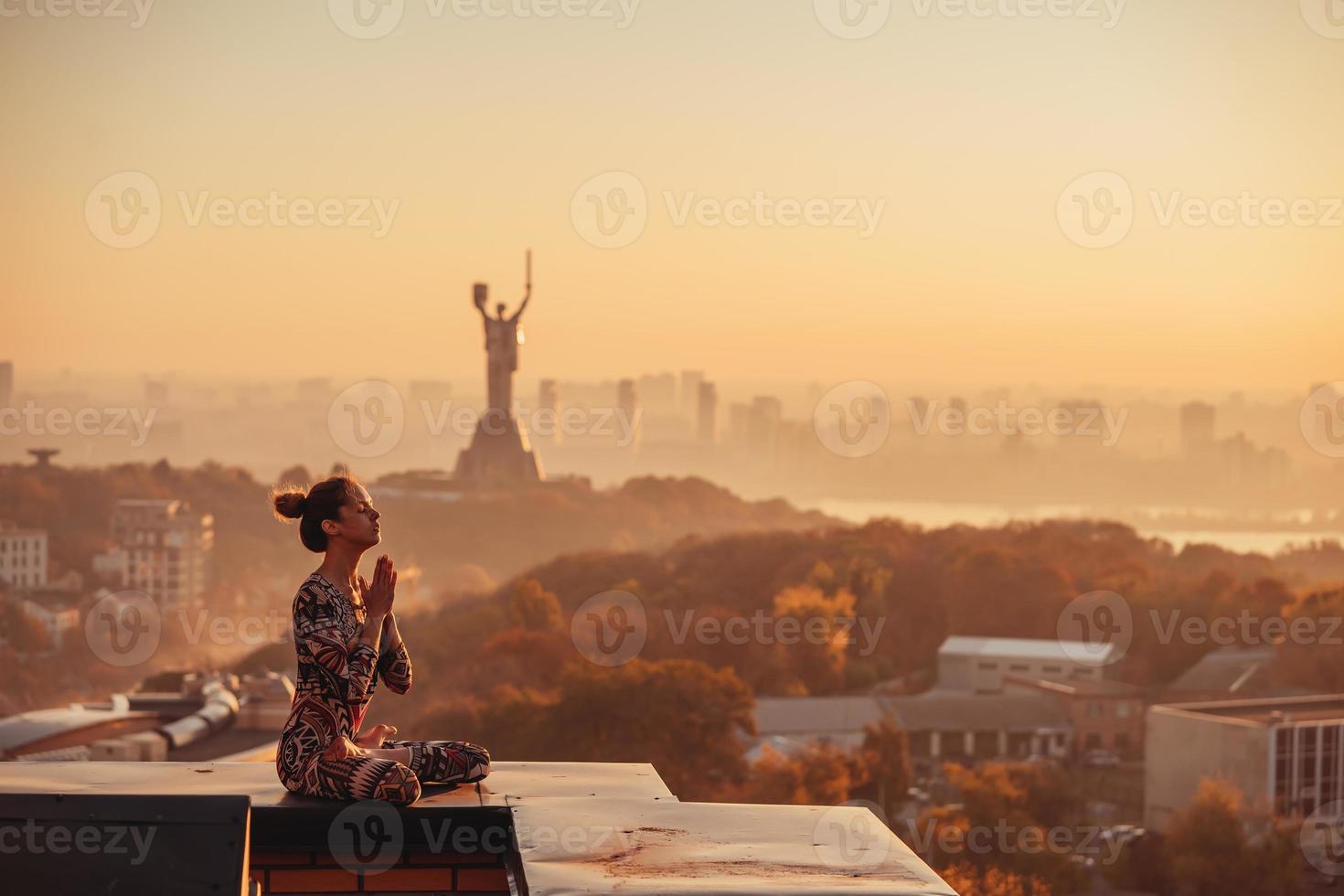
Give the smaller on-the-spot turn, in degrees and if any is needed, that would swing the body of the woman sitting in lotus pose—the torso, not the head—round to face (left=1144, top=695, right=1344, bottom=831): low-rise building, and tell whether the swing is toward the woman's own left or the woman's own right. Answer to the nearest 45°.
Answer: approximately 45° to the woman's own left

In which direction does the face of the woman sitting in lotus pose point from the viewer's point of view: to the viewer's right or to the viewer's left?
to the viewer's right

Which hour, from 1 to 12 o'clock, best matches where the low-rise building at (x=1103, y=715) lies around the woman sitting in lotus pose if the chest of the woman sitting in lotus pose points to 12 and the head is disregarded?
The low-rise building is roughly at 10 o'clock from the woman sitting in lotus pose.

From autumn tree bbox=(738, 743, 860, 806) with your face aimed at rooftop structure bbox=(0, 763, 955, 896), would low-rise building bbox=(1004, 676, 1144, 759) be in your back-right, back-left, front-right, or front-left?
back-left

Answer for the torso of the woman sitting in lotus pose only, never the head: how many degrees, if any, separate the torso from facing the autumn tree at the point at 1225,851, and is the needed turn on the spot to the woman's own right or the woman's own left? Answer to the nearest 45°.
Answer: approximately 45° to the woman's own left

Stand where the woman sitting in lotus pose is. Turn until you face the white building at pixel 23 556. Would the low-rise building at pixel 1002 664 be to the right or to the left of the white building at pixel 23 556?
right

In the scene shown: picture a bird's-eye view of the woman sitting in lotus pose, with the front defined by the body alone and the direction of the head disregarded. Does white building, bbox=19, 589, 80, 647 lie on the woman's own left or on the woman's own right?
on the woman's own left

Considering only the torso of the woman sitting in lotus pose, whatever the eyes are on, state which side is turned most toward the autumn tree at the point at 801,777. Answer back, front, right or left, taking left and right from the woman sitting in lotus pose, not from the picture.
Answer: left

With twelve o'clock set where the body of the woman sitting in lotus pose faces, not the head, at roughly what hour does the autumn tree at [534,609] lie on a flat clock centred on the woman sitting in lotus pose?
The autumn tree is roughly at 9 o'clock from the woman sitting in lotus pose.

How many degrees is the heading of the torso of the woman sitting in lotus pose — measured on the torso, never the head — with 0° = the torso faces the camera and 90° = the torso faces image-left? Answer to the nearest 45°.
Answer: approximately 270°

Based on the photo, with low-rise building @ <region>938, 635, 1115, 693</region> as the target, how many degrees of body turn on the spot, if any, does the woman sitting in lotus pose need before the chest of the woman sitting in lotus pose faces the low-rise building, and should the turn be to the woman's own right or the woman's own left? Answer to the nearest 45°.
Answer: approximately 45° to the woman's own left

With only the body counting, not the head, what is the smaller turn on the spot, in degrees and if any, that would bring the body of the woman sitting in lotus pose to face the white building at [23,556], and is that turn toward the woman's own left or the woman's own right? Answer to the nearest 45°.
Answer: approximately 90° to the woman's own left

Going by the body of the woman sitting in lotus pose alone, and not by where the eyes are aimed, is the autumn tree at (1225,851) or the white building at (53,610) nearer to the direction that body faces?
the autumn tree
